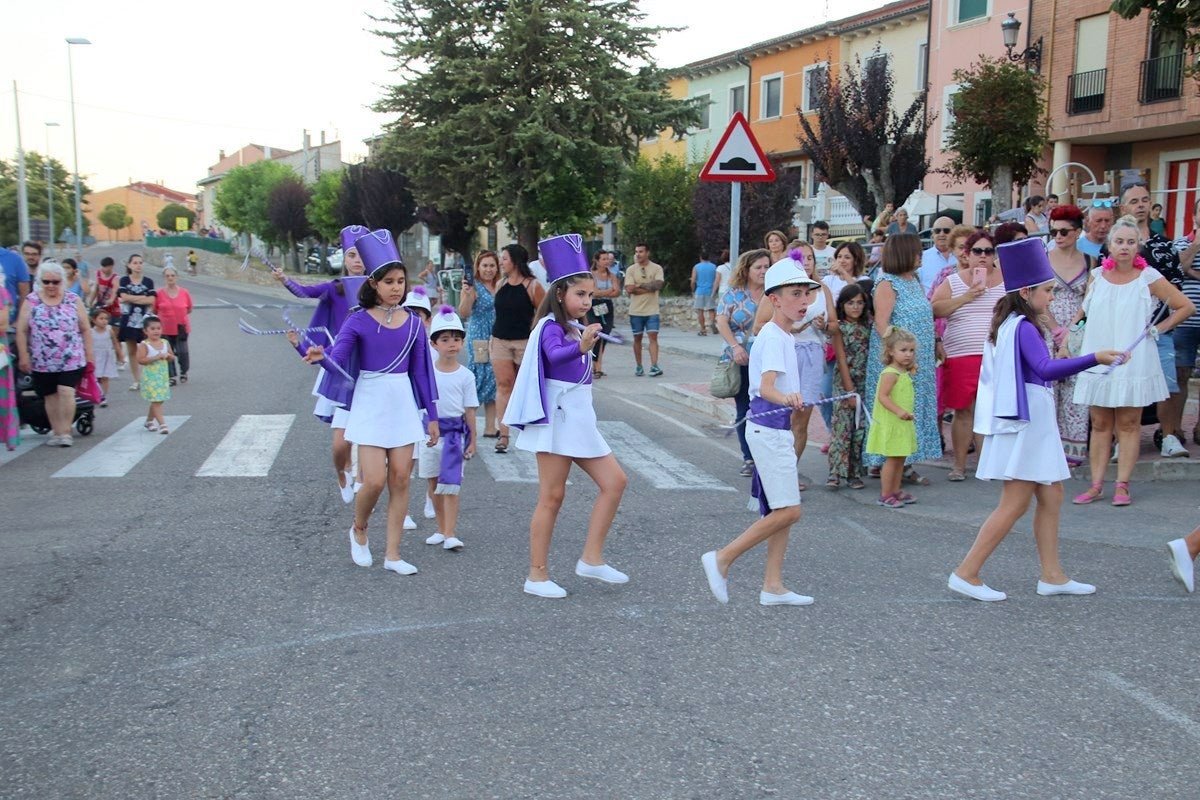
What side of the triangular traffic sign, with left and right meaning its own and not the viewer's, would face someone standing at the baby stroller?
right

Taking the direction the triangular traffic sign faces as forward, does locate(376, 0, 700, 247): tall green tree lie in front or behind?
behind

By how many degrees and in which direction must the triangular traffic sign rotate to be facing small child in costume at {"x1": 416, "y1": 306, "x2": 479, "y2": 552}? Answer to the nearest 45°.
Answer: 0° — it already faces them

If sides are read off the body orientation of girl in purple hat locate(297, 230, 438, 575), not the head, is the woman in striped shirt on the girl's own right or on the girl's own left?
on the girl's own left
